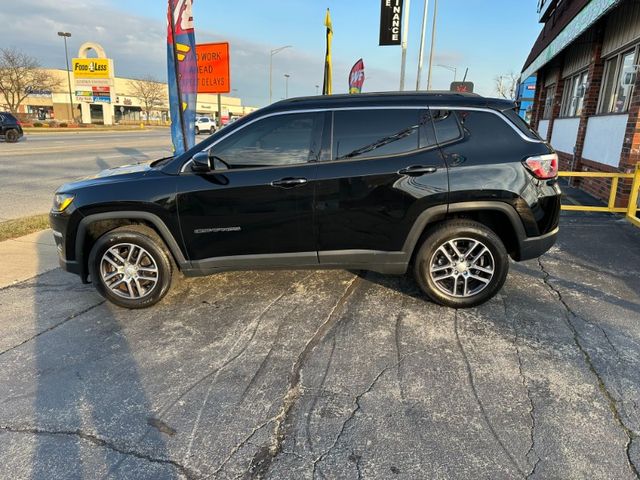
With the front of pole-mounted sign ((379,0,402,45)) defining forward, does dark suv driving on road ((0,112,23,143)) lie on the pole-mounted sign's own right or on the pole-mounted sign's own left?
on the pole-mounted sign's own right

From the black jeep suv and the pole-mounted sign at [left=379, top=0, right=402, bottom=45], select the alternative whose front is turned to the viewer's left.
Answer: the black jeep suv

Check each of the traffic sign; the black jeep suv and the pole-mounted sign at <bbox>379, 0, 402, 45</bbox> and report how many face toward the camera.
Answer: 2

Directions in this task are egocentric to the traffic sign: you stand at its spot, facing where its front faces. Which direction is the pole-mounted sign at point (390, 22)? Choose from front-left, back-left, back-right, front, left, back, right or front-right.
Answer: back-left

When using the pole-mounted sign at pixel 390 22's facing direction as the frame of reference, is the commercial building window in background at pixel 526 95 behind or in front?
behind

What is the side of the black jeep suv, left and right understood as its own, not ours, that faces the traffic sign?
right

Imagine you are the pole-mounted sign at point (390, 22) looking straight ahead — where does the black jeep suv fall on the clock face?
The black jeep suv is roughly at 12 o'clock from the pole-mounted sign.

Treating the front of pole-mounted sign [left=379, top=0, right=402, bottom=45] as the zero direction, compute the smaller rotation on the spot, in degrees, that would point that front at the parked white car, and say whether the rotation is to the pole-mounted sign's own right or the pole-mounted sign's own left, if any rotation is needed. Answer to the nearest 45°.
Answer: approximately 135° to the pole-mounted sign's own right

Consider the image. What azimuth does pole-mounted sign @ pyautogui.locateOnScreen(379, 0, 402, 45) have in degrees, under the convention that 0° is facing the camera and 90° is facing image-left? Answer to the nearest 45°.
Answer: approximately 0°

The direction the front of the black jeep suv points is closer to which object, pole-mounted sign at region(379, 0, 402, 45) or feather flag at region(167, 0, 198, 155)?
the feather flag

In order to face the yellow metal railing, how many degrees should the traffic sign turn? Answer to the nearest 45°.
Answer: approximately 45° to its left

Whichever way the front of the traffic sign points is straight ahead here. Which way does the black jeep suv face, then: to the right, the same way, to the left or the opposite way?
to the right

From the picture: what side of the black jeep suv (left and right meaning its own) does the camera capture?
left
